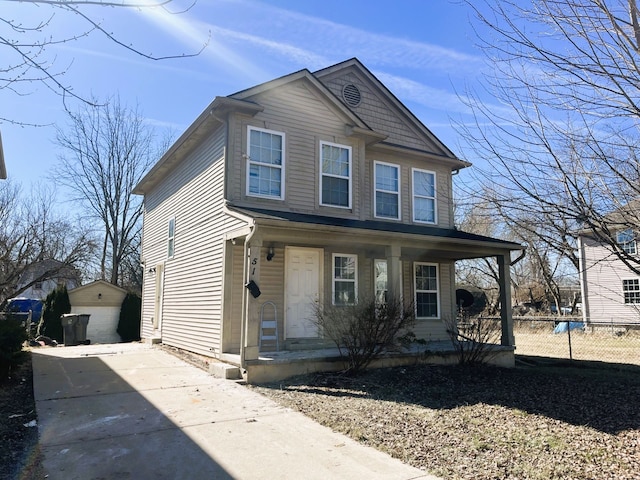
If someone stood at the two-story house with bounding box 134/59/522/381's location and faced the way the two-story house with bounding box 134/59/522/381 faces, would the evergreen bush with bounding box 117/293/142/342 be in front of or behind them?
behind

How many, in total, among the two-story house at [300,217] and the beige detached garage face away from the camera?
0

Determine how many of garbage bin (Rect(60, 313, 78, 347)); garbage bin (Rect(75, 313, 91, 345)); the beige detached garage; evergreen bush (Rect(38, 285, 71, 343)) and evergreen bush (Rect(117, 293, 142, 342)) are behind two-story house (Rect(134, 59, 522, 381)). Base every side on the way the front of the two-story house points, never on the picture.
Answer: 5

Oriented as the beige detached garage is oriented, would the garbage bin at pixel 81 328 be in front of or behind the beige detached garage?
in front

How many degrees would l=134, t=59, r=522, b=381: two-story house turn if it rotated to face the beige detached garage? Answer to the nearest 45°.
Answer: approximately 180°

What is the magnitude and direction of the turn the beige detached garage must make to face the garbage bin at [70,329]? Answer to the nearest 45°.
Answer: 0° — it already faces it

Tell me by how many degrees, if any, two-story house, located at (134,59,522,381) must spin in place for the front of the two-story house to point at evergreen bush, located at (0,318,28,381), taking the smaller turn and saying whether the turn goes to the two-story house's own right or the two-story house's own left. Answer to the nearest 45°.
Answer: approximately 90° to the two-story house's own right

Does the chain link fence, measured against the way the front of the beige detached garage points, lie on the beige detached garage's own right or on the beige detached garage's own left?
on the beige detached garage's own left

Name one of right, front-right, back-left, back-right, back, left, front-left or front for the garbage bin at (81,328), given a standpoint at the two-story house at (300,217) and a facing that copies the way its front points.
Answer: back

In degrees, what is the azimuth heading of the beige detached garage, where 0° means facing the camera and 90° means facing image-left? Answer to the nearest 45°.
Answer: approximately 0°

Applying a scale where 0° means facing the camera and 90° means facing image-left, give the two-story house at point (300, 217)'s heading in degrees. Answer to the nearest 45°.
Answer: approximately 315°
